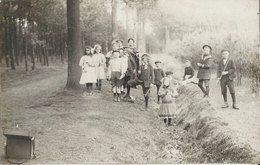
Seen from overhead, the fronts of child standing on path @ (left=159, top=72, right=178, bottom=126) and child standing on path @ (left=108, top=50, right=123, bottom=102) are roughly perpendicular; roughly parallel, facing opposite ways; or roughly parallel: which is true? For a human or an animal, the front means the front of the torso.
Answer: roughly parallel

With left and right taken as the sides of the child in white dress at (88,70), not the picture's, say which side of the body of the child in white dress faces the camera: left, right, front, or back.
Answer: front

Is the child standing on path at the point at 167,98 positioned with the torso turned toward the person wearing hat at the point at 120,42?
no

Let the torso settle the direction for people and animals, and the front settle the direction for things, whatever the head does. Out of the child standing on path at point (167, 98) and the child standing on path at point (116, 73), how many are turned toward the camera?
2

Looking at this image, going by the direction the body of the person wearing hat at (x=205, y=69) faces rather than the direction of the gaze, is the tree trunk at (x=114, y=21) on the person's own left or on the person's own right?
on the person's own right

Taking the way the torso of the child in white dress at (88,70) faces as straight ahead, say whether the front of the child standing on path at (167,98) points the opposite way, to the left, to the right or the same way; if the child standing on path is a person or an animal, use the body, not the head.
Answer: the same way

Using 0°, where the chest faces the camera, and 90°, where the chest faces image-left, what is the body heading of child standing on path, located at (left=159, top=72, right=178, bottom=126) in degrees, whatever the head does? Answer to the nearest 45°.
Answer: approximately 0°

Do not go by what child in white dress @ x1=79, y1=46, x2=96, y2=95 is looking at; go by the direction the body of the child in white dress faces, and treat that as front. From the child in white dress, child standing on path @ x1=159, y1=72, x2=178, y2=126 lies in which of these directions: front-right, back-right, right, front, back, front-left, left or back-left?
front-left

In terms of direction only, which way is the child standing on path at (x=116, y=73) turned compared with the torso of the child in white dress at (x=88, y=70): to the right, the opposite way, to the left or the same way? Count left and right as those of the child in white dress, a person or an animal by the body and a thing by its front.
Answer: the same way

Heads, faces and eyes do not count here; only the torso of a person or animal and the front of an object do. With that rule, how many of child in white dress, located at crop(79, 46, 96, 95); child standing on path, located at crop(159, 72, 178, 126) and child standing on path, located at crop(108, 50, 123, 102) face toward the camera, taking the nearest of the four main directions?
3
